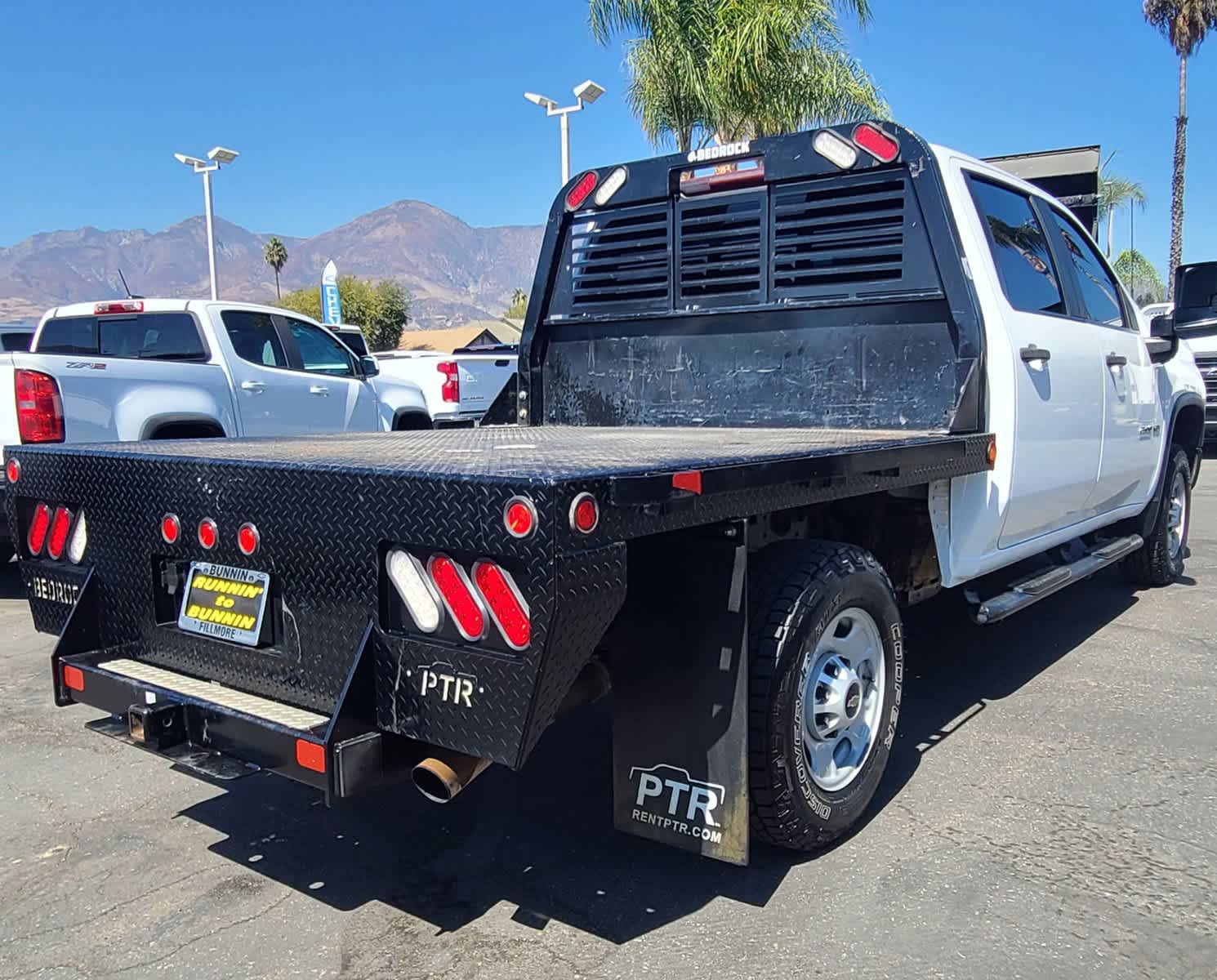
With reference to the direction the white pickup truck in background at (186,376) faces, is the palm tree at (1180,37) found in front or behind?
in front

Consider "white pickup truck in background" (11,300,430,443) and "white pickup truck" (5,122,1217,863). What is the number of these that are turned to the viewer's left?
0

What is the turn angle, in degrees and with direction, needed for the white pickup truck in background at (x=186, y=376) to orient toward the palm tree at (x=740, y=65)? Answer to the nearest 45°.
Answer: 0° — it already faces it

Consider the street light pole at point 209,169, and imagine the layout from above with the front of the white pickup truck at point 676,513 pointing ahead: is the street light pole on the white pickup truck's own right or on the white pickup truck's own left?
on the white pickup truck's own left

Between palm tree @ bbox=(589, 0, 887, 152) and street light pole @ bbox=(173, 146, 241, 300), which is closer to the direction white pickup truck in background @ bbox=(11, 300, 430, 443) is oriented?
the palm tree

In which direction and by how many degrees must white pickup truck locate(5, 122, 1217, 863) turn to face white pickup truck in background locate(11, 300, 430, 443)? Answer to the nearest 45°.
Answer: approximately 90° to its left

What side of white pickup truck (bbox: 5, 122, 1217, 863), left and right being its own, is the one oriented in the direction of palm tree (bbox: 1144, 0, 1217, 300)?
front

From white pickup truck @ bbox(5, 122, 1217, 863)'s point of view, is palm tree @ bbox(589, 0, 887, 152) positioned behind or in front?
in front

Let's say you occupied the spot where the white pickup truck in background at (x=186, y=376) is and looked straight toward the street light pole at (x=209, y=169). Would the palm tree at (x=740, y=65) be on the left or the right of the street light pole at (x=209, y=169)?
right

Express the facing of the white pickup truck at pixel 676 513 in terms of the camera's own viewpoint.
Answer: facing away from the viewer and to the right of the viewer

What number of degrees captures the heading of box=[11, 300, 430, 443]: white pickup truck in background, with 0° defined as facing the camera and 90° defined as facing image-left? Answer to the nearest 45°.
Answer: approximately 225°
